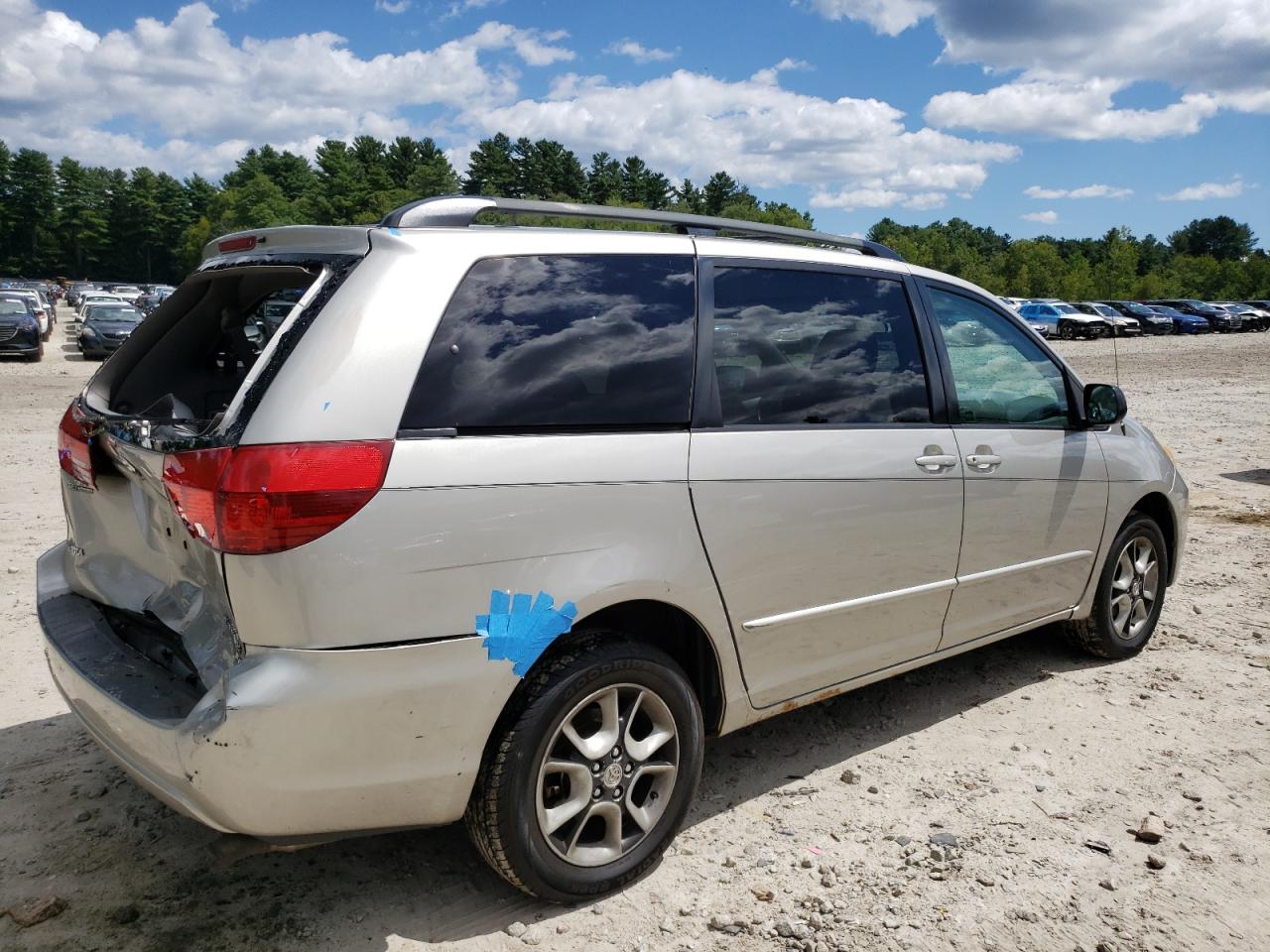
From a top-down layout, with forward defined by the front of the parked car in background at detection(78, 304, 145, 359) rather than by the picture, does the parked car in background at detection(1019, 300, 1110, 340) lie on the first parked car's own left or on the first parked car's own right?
on the first parked car's own left

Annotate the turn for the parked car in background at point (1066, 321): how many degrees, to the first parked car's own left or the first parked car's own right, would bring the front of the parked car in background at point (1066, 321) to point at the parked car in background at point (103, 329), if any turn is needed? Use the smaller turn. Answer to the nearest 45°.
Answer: approximately 90° to the first parked car's own right

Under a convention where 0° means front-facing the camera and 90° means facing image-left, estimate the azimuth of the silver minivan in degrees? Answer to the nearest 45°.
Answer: approximately 225°

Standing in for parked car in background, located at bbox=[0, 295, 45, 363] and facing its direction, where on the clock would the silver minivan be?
The silver minivan is roughly at 12 o'clock from the parked car in background.

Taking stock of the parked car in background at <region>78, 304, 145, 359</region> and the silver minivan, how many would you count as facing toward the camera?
1

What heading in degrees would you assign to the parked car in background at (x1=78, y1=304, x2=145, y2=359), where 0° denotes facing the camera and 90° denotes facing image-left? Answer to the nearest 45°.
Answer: approximately 0°

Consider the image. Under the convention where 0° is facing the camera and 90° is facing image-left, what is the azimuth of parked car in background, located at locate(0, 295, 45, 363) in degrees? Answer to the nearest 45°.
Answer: approximately 0°

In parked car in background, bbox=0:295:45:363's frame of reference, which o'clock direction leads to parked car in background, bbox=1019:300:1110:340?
parked car in background, bbox=1019:300:1110:340 is roughly at 9 o'clock from parked car in background, bbox=0:295:45:363.
